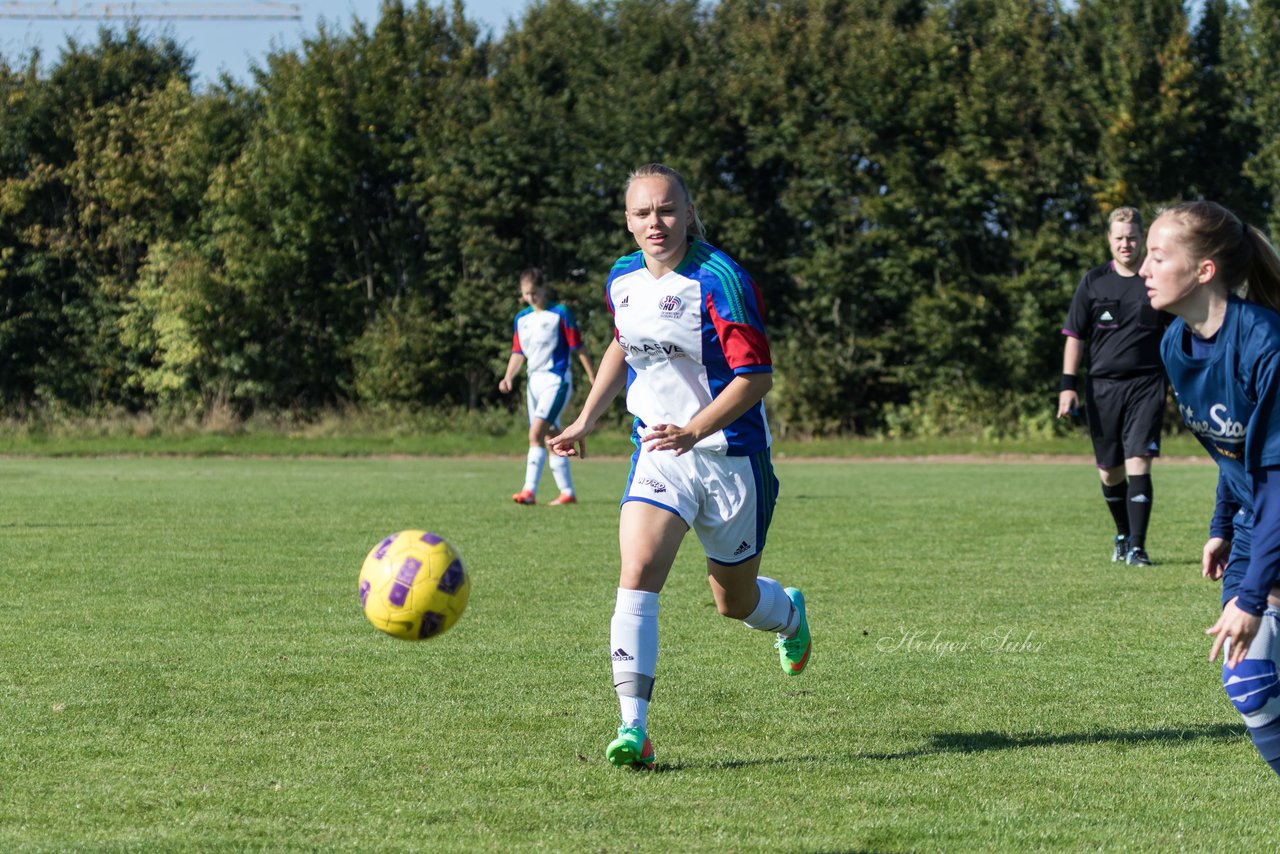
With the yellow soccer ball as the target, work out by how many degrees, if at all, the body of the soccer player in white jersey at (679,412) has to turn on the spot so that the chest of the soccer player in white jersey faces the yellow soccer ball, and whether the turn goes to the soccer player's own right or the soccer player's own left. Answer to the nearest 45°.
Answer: approximately 45° to the soccer player's own right

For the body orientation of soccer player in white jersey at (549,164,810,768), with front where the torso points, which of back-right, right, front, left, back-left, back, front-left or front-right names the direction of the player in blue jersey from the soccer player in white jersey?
left

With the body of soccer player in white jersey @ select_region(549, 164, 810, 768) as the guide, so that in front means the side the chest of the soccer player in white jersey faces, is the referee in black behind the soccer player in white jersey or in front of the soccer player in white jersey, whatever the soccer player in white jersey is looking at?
behind

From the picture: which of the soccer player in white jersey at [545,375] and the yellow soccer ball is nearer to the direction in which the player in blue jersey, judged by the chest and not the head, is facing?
the yellow soccer ball

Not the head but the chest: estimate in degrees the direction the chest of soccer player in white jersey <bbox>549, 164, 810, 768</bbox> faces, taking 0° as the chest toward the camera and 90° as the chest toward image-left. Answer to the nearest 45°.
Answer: approximately 45°

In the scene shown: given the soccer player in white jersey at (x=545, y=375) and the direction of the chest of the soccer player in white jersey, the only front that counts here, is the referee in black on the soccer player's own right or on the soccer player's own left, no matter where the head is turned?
on the soccer player's own left

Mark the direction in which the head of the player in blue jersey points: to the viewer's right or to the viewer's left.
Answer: to the viewer's left

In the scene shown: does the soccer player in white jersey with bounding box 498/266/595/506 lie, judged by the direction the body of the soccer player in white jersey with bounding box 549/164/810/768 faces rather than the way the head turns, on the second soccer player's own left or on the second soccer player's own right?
on the second soccer player's own right

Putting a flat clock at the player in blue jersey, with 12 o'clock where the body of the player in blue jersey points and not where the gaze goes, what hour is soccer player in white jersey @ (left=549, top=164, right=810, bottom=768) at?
The soccer player in white jersey is roughly at 2 o'clock from the player in blue jersey.

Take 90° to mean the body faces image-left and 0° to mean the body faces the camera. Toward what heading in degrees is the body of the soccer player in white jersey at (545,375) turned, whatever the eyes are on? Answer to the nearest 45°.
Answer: approximately 45°

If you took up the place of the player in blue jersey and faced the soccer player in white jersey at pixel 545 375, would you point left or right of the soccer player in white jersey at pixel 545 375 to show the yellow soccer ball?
left

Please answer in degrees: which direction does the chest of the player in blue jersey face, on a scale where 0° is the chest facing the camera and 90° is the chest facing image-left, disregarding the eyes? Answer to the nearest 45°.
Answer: approximately 45°

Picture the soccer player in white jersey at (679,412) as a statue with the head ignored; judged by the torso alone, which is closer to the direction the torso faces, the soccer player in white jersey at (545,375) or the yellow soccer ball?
the yellow soccer ball
